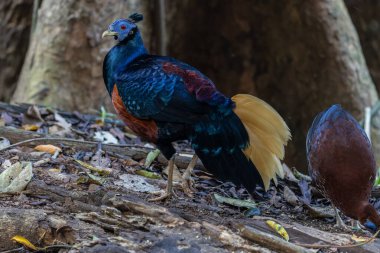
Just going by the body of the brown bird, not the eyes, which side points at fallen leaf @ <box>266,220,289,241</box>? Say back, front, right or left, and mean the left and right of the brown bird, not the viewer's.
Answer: right

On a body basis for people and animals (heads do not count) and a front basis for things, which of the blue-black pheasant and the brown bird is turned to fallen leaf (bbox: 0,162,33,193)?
the blue-black pheasant

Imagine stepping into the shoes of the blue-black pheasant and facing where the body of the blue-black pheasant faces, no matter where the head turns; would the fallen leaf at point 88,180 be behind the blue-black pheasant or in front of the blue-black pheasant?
in front

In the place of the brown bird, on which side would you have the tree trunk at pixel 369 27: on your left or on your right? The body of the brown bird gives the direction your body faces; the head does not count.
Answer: on your left

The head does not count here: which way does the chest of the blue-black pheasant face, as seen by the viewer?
to the viewer's left

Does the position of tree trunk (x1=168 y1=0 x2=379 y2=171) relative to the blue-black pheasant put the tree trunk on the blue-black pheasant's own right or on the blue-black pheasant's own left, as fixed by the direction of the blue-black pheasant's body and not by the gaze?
on the blue-black pheasant's own right

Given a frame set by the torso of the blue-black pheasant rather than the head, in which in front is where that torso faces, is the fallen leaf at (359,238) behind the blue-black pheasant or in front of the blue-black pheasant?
behind

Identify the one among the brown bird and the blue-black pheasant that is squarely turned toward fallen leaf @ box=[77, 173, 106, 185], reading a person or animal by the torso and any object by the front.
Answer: the blue-black pheasant

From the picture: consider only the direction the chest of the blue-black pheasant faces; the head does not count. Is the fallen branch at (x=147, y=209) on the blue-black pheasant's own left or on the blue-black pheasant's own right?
on the blue-black pheasant's own left

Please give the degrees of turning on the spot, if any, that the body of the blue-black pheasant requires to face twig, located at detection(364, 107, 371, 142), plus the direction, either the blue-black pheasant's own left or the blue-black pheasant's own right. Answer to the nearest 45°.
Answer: approximately 135° to the blue-black pheasant's own right

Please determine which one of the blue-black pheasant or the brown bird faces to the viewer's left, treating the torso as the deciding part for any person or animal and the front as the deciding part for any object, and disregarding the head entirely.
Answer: the blue-black pheasant
